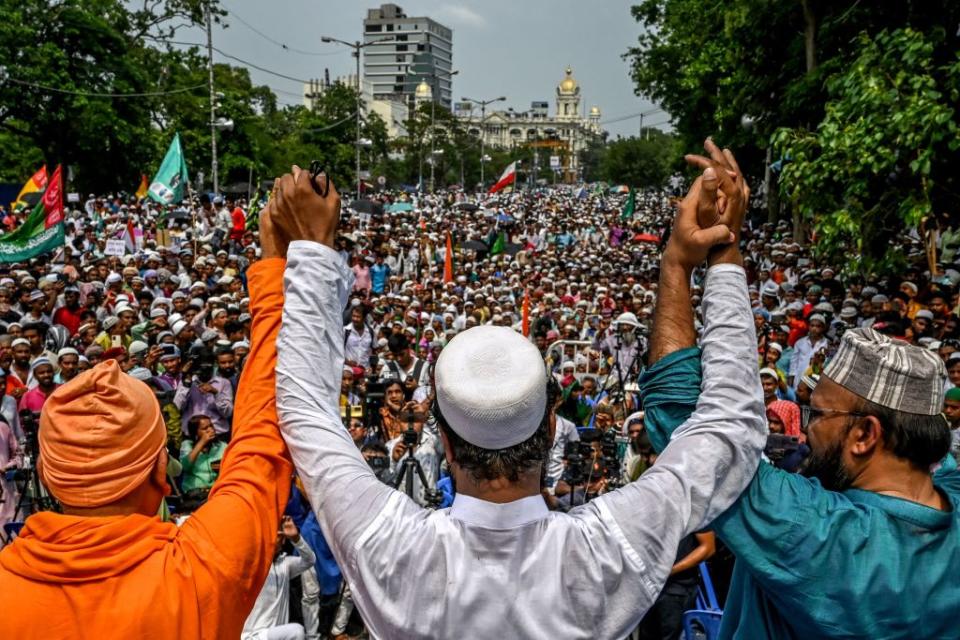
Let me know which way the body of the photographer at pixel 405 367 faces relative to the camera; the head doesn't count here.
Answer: toward the camera

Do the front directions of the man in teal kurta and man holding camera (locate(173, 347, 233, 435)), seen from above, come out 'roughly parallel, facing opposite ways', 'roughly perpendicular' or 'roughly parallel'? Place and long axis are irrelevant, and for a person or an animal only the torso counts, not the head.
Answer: roughly parallel, facing opposite ways

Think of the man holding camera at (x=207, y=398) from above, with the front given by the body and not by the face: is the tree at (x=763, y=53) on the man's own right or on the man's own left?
on the man's own left

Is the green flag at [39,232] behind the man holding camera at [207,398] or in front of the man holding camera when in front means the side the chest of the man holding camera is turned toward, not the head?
behind

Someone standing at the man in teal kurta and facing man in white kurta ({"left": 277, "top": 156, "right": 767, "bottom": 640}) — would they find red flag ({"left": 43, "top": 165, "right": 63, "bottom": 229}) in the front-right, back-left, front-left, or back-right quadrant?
front-right

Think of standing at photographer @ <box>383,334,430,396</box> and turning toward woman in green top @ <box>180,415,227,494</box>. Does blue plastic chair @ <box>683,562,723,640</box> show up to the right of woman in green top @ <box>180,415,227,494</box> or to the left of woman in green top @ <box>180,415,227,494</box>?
left

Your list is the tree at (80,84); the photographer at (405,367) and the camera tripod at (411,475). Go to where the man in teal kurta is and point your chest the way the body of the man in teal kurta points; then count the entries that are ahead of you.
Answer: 3

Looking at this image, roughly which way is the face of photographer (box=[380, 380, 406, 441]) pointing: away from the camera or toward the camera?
toward the camera

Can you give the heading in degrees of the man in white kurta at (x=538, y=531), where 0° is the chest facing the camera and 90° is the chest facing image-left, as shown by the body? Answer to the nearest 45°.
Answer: approximately 180°

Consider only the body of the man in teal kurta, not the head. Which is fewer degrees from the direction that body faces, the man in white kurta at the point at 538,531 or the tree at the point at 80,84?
the tree

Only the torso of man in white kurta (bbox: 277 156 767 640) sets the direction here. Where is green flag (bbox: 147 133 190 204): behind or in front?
in front

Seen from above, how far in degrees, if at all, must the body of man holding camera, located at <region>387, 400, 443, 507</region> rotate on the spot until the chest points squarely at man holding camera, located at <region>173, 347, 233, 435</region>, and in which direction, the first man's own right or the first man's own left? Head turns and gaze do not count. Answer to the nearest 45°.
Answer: approximately 135° to the first man's own right

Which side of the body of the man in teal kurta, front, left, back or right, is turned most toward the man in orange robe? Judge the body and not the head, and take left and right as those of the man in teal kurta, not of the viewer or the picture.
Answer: left

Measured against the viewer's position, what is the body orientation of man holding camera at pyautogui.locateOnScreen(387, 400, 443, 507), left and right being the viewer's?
facing the viewer

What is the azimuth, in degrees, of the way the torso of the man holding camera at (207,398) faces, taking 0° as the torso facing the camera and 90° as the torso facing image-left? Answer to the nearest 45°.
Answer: approximately 0°

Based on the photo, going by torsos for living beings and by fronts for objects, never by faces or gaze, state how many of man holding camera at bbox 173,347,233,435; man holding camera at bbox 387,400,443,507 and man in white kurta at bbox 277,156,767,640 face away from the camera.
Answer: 1

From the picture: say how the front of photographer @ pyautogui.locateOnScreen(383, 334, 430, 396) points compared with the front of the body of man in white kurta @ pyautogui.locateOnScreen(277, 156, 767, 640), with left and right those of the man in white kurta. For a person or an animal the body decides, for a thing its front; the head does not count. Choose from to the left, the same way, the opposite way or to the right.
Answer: the opposite way

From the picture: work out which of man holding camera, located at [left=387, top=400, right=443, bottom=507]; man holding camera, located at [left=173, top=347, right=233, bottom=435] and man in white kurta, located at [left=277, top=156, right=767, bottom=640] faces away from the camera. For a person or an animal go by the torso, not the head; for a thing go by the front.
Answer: the man in white kurta
